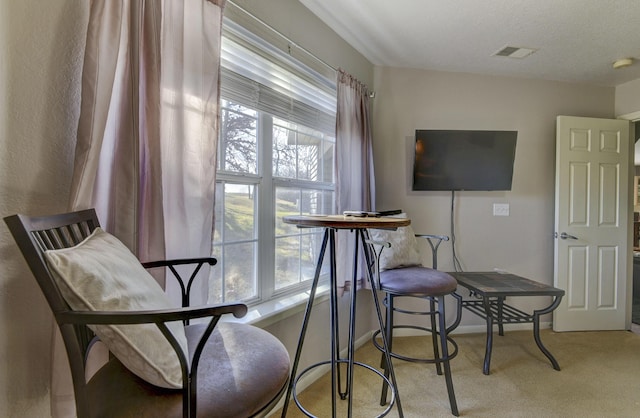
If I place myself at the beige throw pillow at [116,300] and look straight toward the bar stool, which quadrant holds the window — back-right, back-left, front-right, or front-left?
front-left

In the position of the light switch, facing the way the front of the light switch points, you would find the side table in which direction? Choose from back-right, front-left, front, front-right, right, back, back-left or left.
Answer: front

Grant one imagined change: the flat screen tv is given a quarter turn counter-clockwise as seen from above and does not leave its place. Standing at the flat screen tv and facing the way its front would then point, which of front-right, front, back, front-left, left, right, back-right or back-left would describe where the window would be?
back-right

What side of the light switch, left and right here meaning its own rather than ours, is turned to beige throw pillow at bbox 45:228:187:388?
front

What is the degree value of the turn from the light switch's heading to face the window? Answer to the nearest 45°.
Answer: approximately 45° to its right

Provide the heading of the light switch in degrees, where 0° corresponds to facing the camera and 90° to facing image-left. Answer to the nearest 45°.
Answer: approximately 0°

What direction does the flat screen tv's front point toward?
toward the camera

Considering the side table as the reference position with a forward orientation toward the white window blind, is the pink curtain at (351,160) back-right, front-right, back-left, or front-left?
front-right

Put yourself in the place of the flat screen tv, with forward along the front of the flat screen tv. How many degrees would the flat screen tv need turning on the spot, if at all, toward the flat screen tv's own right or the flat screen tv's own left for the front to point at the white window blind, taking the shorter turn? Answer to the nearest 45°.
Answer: approximately 45° to the flat screen tv's own right

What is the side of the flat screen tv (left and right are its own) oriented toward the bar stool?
front

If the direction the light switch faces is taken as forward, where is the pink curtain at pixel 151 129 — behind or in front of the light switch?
in front

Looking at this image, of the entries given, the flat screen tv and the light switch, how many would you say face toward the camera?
2
